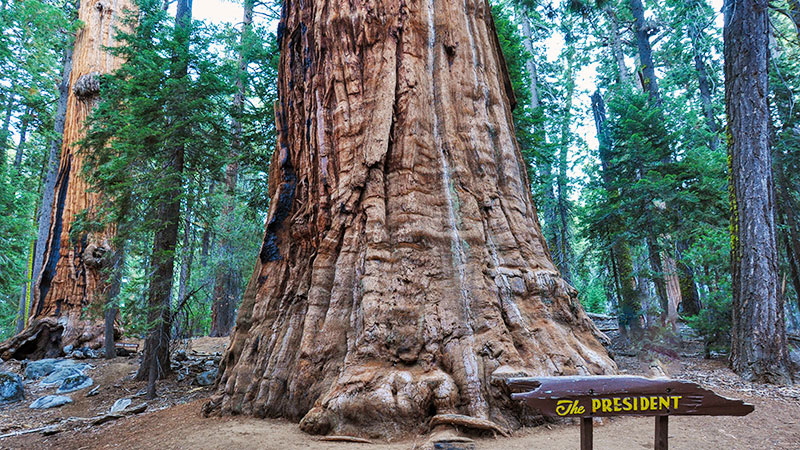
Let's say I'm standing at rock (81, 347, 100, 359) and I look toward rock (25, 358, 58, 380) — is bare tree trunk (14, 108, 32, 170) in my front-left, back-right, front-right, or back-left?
back-right

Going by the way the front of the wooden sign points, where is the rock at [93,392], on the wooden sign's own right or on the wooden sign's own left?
on the wooden sign's own right

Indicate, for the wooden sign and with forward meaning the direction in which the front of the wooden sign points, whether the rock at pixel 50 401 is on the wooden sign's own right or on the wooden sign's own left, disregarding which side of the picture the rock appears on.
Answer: on the wooden sign's own right

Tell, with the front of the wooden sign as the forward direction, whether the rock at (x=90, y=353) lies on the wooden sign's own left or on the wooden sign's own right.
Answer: on the wooden sign's own right

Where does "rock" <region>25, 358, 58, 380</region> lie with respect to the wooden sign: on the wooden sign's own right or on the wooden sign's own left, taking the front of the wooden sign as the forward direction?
on the wooden sign's own right

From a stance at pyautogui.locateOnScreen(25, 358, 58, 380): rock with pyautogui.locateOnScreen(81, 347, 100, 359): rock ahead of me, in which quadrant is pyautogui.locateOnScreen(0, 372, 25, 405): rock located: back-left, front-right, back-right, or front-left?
back-right

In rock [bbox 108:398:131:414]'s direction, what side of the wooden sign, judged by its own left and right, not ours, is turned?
right

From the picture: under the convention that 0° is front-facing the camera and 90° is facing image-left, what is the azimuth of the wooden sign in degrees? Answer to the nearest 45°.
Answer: approximately 0°
